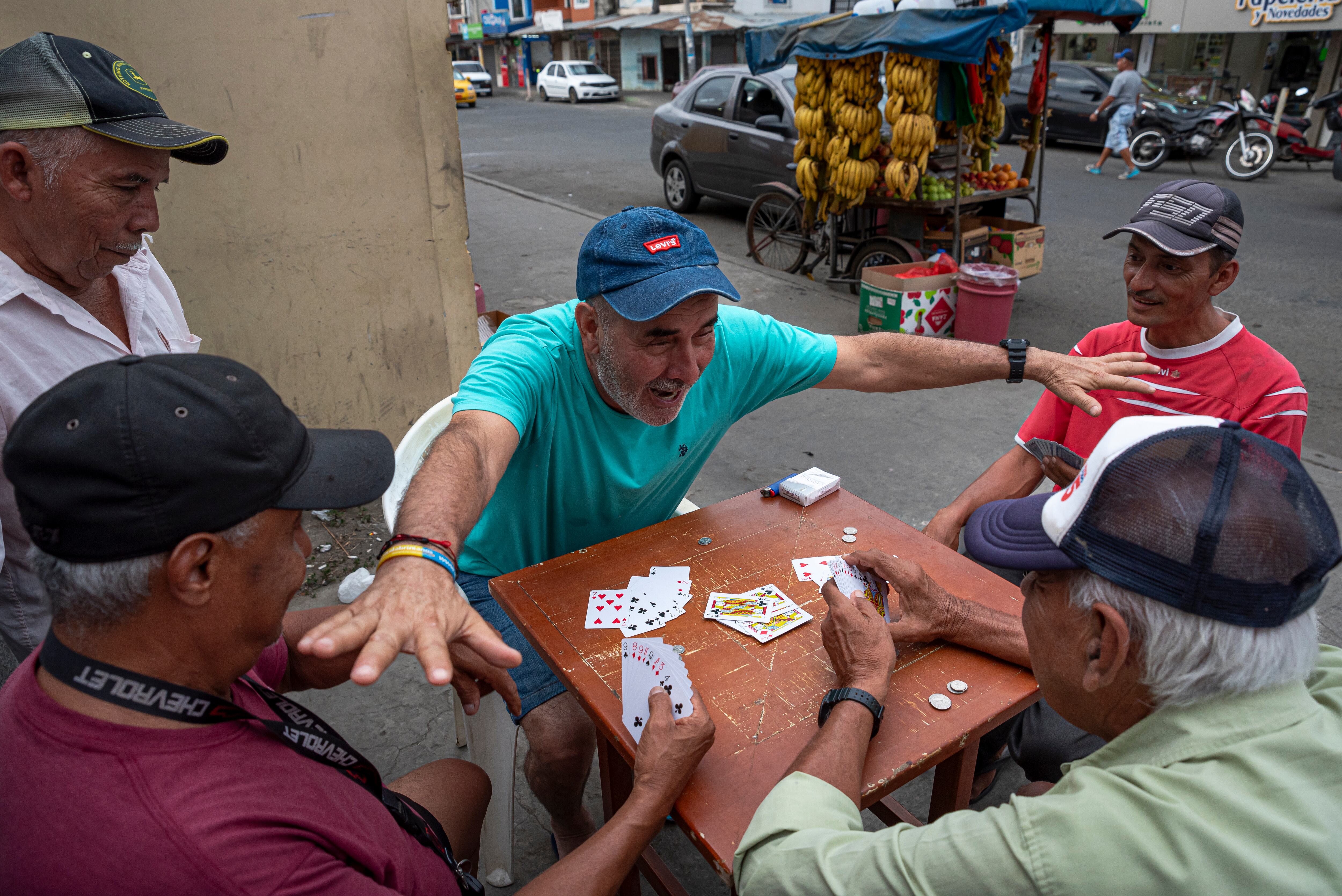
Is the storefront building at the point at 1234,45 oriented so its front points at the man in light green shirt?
yes

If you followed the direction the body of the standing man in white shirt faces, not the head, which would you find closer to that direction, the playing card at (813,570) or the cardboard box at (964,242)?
the playing card

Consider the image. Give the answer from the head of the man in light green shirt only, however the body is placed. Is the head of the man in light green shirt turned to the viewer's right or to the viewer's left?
to the viewer's left

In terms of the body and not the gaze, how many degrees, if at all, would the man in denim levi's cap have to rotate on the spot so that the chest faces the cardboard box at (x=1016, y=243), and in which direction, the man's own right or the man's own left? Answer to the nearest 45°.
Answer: approximately 90° to the man's own left

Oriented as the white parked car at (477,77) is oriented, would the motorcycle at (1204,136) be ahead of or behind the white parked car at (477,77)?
ahead

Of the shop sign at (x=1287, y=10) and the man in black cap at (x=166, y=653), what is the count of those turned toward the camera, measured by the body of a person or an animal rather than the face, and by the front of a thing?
1

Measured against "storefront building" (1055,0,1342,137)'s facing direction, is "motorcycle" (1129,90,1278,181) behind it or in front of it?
in front

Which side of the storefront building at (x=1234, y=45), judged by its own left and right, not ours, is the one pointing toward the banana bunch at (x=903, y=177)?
front

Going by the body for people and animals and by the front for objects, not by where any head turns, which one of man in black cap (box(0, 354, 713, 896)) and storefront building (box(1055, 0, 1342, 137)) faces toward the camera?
the storefront building

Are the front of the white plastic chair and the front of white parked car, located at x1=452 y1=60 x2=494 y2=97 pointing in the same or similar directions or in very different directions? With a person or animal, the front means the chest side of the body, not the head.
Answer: same or similar directions

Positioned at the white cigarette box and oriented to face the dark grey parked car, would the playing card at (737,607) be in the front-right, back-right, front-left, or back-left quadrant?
back-left

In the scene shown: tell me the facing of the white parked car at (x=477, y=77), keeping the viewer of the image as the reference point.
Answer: facing the viewer and to the right of the viewer

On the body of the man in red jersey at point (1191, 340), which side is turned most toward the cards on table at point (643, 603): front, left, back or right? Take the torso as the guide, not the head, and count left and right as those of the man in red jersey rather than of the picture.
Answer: front

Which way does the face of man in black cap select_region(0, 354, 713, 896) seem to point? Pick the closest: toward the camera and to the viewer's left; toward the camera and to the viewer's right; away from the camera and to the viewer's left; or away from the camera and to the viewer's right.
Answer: away from the camera and to the viewer's right

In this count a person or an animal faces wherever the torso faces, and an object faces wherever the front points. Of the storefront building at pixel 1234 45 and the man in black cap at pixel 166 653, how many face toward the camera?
1

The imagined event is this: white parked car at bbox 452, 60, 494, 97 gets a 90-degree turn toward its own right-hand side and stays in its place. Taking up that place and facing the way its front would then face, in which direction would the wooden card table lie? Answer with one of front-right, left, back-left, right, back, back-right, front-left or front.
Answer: front-left

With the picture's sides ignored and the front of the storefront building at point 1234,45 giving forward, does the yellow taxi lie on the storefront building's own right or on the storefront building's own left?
on the storefront building's own right
